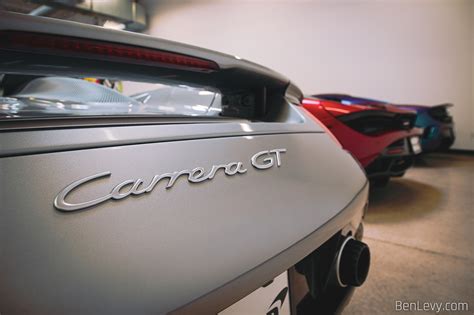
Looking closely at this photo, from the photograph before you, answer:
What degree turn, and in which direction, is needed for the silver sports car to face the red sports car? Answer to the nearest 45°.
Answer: approximately 90° to its right

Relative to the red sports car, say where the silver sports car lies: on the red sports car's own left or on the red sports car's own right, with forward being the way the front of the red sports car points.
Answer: on the red sports car's own left

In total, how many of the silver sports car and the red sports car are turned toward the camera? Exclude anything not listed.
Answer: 0

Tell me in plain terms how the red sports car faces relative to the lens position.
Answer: facing away from the viewer and to the left of the viewer

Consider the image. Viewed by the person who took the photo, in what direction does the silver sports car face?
facing away from the viewer and to the left of the viewer
